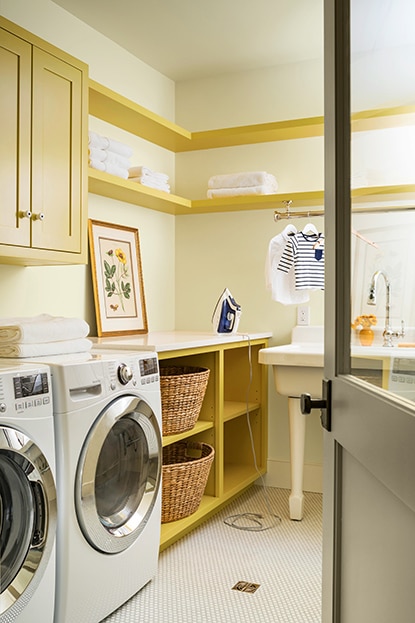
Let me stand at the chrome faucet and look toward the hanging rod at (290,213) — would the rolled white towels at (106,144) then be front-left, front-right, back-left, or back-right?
front-left

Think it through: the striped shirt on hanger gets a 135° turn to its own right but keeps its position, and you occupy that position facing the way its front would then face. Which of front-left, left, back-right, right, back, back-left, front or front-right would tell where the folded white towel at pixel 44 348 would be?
left

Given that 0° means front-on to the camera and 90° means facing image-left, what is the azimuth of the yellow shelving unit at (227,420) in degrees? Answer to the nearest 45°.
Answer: approximately 315°

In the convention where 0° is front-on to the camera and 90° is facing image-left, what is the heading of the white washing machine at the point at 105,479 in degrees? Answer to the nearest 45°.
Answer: approximately 315°

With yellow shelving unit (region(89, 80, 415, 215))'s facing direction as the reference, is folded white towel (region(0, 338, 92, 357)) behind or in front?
in front

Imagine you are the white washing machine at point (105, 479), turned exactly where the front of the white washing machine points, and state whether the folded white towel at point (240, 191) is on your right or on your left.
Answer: on your left
